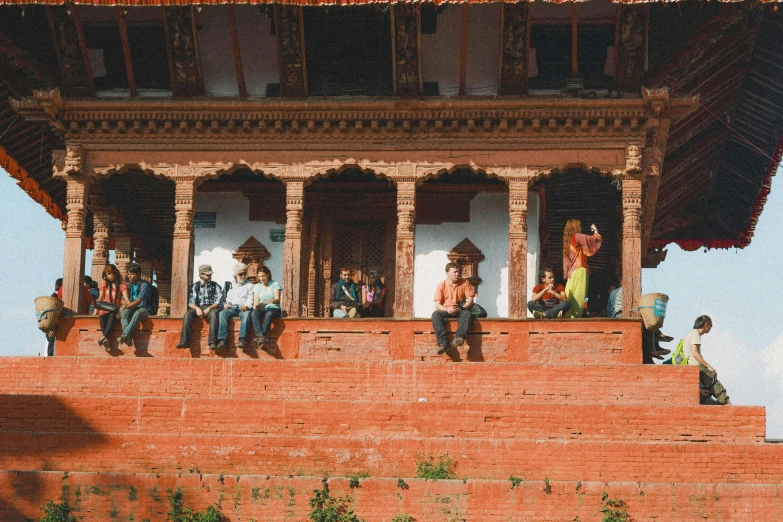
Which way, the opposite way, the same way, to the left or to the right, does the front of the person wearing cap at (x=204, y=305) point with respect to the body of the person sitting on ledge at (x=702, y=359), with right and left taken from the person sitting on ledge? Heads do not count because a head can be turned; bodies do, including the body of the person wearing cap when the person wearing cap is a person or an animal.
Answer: to the right

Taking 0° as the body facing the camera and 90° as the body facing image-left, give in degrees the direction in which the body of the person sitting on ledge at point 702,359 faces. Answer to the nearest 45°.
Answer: approximately 270°

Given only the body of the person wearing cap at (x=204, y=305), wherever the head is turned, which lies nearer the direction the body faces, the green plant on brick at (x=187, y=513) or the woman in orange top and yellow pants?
the green plant on brick

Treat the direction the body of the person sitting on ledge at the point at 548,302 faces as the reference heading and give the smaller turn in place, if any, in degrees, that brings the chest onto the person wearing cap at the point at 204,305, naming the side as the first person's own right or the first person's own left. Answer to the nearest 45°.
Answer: approximately 90° to the first person's own right

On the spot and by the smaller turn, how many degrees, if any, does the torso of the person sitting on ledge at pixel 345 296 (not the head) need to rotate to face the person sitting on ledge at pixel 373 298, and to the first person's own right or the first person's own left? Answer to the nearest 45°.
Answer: approximately 135° to the first person's own left

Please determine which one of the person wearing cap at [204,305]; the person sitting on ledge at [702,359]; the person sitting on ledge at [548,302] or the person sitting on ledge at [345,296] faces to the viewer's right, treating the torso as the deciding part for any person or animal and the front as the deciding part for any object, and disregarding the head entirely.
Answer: the person sitting on ledge at [702,359]

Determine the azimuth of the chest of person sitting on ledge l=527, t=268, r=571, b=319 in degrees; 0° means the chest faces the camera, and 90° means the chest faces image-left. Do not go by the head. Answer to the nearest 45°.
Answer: approximately 0°

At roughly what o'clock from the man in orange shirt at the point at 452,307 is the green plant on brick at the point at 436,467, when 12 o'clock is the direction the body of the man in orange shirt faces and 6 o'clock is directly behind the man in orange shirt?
The green plant on brick is roughly at 12 o'clock from the man in orange shirt.
